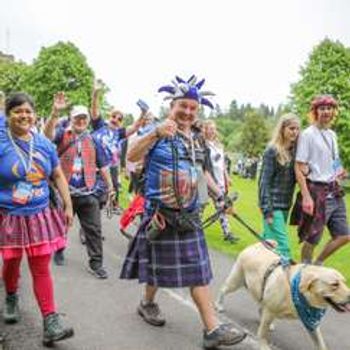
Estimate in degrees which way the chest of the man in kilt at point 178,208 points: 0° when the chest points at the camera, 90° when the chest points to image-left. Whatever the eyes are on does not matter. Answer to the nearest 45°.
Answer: approximately 315°

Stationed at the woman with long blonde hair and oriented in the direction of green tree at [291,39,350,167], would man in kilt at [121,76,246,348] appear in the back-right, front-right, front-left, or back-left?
back-left

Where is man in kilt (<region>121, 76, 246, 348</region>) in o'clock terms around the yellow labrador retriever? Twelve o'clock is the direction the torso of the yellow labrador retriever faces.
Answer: The man in kilt is roughly at 5 o'clock from the yellow labrador retriever.

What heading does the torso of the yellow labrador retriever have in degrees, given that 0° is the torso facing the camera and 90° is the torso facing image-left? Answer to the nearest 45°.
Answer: approximately 315°

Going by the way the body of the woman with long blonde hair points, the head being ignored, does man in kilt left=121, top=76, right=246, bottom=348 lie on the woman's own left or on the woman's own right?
on the woman's own right

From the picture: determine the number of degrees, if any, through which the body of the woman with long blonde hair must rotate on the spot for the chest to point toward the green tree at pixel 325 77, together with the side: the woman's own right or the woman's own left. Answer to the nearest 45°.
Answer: approximately 135° to the woman's own left

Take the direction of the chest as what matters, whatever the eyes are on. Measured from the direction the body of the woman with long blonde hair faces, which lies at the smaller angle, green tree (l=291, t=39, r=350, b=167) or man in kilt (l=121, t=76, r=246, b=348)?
the man in kilt
